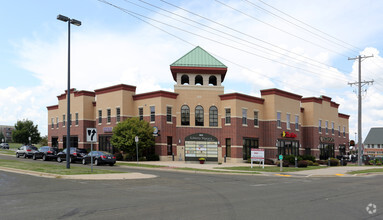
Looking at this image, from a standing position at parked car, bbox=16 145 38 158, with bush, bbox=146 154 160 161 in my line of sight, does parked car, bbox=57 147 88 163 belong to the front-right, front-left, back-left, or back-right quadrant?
front-right

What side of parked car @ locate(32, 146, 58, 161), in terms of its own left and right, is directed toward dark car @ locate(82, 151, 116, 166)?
back

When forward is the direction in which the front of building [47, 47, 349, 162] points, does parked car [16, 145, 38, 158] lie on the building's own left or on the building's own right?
on the building's own right

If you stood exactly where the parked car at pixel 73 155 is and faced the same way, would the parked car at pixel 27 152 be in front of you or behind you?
in front

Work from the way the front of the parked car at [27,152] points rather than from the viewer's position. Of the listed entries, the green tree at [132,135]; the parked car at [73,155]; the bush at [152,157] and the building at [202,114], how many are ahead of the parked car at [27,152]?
0

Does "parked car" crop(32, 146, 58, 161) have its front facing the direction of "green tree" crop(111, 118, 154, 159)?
no

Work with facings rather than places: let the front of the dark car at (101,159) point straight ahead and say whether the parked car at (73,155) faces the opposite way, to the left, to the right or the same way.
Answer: the same way

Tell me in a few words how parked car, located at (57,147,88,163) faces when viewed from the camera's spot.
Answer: facing away from the viewer and to the left of the viewer

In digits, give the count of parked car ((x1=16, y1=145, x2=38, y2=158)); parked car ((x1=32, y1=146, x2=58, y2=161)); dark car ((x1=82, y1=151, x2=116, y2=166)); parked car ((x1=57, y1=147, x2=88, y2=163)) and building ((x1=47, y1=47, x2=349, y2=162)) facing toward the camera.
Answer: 1

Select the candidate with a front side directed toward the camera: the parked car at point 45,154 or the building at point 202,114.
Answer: the building

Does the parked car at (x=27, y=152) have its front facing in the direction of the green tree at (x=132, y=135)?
no

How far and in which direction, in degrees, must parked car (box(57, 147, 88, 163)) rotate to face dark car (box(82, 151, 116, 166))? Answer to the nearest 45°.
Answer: approximately 180°

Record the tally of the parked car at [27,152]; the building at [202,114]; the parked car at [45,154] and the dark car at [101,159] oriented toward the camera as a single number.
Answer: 1

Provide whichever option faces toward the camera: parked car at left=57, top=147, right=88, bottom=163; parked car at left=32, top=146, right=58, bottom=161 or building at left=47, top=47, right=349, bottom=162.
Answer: the building

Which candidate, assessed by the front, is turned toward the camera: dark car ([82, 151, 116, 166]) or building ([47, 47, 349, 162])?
the building

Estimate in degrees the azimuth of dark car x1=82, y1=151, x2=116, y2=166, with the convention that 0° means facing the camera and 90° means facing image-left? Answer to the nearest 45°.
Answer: approximately 135°

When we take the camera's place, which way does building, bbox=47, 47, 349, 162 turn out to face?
facing the viewer
